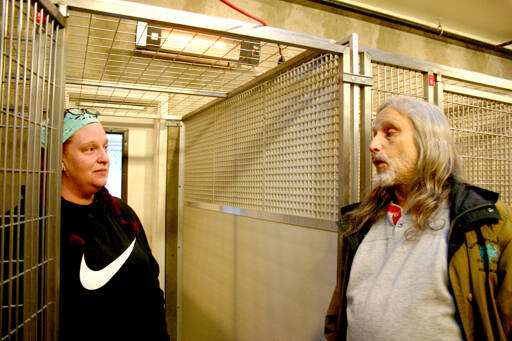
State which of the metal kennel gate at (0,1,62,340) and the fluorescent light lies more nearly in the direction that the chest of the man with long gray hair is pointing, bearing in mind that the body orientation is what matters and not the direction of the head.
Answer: the metal kennel gate

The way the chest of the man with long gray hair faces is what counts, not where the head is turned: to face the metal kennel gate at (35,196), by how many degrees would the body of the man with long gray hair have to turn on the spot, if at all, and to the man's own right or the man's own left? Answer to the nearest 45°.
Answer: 0° — they already face it

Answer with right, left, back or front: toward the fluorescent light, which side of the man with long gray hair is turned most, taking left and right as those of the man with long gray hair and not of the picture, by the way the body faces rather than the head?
right

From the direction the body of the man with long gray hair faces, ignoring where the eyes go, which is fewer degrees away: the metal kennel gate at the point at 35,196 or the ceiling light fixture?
the metal kennel gate

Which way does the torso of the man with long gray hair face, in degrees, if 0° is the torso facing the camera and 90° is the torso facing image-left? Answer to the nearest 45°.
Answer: approximately 45°

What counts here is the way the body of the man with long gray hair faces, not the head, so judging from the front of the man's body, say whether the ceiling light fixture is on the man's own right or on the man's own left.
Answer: on the man's own right

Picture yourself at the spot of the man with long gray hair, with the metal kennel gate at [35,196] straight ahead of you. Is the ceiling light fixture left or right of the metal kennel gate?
right
